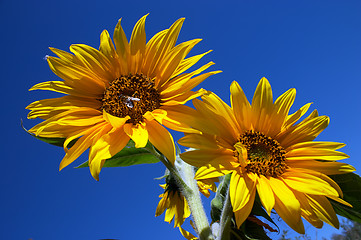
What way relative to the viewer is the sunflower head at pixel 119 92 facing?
toward the camera

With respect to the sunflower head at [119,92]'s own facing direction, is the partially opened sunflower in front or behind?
behind
